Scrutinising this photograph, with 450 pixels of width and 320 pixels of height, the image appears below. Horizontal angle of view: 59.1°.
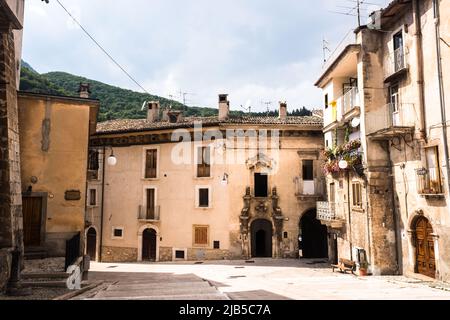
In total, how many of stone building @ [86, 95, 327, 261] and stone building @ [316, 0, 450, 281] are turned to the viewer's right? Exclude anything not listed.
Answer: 0

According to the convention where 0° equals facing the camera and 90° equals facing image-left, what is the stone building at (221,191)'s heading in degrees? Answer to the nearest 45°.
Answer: approximately 0°

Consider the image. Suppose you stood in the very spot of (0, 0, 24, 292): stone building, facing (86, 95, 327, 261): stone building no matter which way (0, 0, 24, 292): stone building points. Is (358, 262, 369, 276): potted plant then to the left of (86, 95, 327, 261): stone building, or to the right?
right

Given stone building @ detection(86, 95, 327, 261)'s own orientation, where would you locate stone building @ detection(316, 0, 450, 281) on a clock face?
stone building @ detection(316, 0, 450, 281) is roughly at 11 o'clock from stone building @ detection(86, 95, 327, 261).

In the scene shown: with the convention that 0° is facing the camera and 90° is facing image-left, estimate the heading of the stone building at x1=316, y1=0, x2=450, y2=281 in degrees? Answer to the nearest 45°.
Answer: approximately 45°

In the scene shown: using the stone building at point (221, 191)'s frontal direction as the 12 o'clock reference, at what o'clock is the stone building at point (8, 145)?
the stone building at point (8, 145) is roughly at 1 o'clock from the stone building at point (221, 191).

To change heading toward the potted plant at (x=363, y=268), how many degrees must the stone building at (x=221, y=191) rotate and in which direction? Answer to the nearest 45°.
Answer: approximately 45° to its left

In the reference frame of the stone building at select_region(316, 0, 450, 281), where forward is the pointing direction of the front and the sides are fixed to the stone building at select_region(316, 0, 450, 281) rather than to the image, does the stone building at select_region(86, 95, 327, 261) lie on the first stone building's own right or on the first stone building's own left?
on the first stone building's own right

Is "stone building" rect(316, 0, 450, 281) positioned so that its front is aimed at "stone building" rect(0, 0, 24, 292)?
yes

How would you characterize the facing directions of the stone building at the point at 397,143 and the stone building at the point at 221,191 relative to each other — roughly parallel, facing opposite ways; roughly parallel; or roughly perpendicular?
roughly perpendicular
